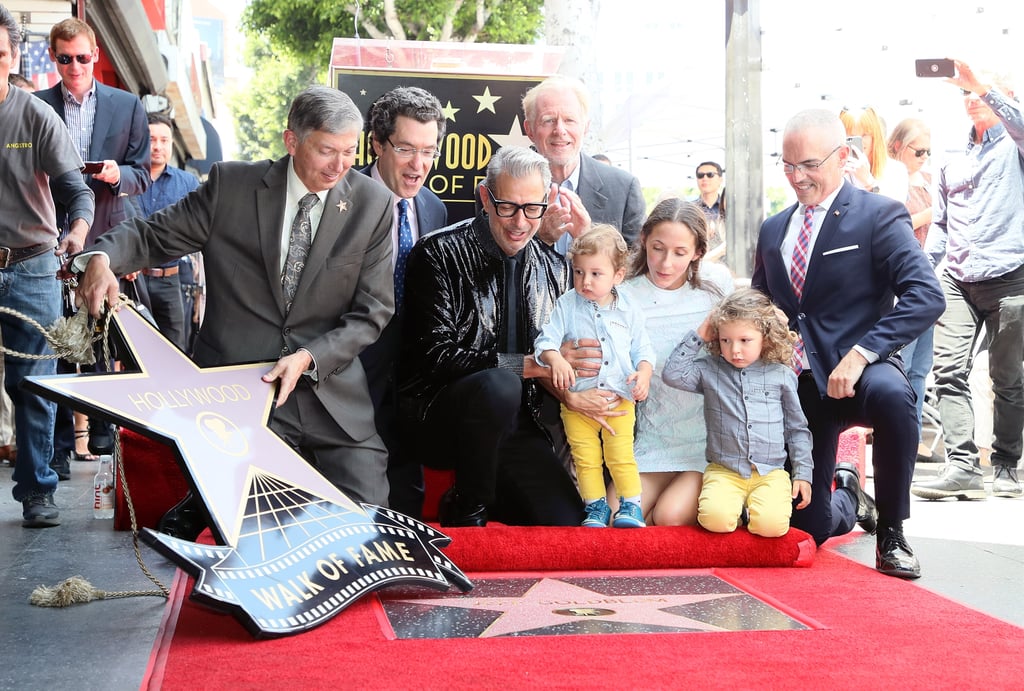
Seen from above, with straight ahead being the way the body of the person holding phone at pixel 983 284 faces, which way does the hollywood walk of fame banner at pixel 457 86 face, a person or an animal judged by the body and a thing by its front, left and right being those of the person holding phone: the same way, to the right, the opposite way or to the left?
to the left

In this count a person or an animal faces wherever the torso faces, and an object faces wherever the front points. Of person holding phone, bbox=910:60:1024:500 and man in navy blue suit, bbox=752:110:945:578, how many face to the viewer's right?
0

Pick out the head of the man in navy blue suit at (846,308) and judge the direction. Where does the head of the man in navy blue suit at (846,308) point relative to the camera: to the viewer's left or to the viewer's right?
to the viewer's left

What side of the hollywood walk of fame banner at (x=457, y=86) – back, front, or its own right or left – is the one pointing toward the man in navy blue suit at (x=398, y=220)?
front

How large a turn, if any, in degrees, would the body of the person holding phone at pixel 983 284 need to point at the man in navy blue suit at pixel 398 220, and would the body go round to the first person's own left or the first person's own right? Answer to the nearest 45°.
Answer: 0° — they already face them

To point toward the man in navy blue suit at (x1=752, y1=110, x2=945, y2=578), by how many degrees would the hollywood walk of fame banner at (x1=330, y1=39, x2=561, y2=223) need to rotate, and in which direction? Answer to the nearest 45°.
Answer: approximately 45° to its left

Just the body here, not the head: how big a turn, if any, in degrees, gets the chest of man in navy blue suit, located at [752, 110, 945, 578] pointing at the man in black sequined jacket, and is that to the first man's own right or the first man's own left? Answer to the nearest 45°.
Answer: approximately 45° to the first man's own right

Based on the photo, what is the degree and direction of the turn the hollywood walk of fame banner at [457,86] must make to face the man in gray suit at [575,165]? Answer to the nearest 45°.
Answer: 0° — it already faces them

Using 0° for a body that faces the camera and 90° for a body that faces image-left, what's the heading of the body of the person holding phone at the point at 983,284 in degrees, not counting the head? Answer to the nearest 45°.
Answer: approximately 45°

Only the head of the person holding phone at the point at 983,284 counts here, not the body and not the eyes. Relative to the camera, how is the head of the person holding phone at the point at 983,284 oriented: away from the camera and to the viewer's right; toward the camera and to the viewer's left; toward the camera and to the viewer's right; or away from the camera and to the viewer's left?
toward the camera and to the viewer's left

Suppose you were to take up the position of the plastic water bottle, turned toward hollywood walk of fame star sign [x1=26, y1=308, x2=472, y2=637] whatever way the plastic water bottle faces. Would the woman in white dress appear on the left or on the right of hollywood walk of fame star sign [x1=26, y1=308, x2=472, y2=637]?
left

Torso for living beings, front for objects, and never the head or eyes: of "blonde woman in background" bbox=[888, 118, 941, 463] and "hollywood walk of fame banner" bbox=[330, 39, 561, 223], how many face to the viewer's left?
0
